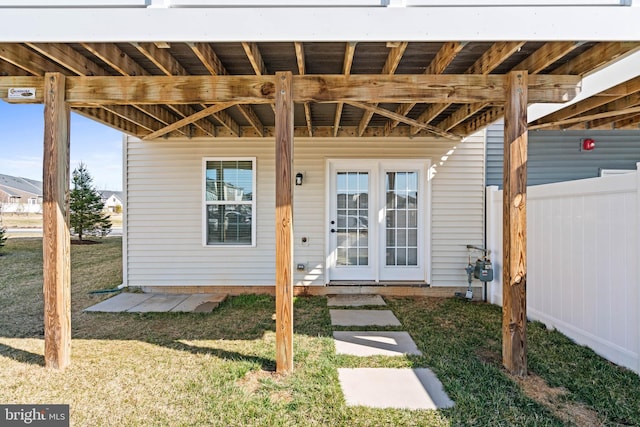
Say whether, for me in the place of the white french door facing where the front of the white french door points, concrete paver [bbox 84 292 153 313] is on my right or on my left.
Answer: on my right

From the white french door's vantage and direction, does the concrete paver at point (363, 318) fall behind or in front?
in front

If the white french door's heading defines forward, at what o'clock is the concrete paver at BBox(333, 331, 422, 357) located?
The concrete paver is roughly at 12 o'clock from the white french door.

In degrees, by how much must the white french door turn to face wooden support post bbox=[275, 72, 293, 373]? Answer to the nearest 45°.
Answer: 0° — it already faces it

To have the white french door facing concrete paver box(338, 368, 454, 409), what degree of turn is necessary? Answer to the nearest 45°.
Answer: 0° — it already faces it

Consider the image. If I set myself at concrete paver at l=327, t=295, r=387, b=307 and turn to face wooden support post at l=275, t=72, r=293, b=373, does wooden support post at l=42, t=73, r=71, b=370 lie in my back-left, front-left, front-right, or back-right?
front-right

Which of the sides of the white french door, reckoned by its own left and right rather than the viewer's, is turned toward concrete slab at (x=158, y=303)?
right

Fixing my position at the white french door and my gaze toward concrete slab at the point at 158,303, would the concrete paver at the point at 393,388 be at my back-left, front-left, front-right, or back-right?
front-left

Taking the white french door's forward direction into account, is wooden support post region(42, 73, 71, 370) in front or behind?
in front

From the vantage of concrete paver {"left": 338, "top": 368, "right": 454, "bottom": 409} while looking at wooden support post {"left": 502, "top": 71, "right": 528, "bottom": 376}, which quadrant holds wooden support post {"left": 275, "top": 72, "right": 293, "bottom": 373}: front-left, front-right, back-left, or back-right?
back-left

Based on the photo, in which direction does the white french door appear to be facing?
toward the camera

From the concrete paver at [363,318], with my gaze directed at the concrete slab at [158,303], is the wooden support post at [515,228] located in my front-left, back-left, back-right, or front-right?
back-left

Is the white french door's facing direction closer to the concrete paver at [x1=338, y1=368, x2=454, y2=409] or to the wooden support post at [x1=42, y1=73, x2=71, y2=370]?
the concrete paver

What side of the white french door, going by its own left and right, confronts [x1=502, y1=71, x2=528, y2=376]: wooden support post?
front
